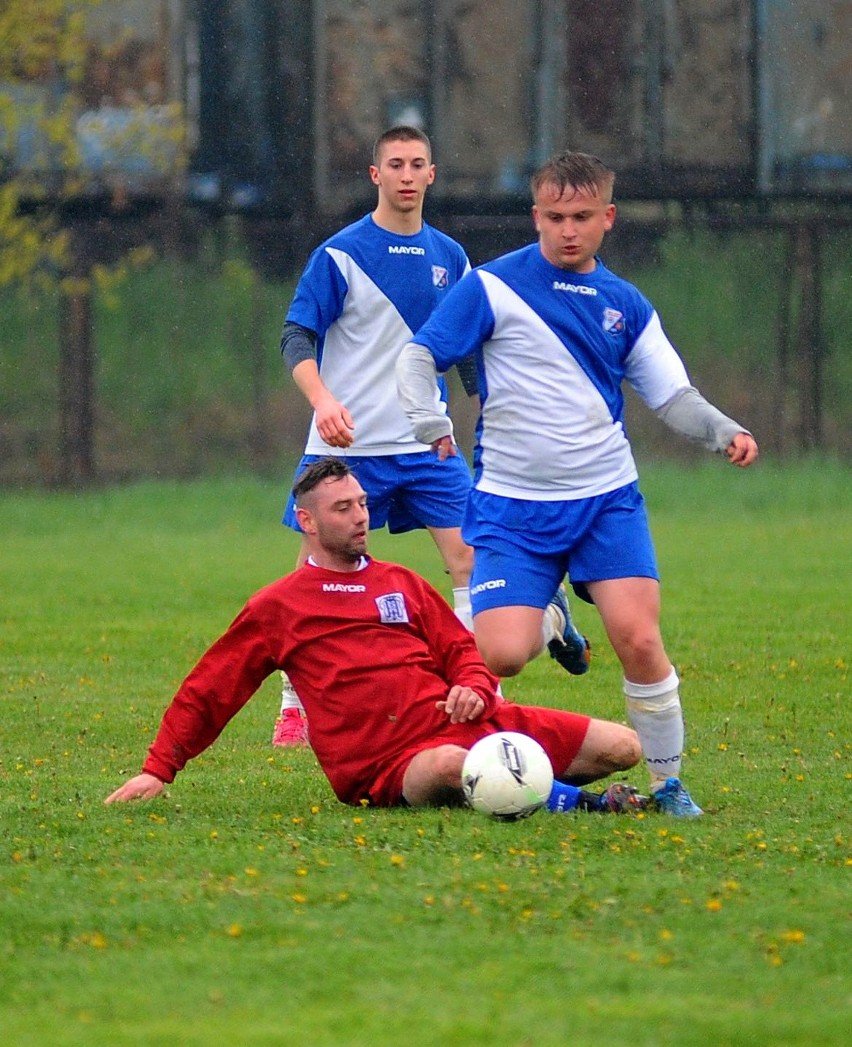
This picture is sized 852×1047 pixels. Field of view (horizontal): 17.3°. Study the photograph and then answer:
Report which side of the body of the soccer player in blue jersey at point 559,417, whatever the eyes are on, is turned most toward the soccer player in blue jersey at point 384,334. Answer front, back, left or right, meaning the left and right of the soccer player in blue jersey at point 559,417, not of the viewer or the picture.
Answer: back

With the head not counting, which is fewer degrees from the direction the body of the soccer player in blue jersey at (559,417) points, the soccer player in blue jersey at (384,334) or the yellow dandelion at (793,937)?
the yellow dandelion

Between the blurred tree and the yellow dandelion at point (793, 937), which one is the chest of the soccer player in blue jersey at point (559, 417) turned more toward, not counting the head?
the yellow dandelion

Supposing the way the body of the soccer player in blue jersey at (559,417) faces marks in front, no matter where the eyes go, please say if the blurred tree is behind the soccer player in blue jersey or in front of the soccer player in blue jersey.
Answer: behind

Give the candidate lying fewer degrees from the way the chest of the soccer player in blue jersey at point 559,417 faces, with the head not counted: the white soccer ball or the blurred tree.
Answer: the white soccer ball

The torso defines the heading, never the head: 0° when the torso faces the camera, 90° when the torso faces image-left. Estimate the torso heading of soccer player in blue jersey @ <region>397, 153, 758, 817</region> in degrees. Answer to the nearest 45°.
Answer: approximately 0°

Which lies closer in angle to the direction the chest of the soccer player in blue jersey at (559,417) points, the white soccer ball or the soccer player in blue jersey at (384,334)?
the white soccer ball
